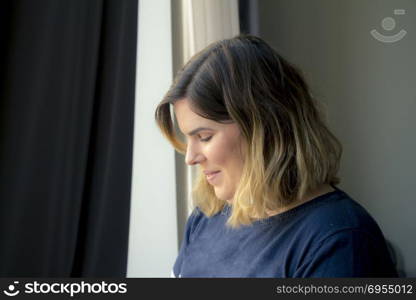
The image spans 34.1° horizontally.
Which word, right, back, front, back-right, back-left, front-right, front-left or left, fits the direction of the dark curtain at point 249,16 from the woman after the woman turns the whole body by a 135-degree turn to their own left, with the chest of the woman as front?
left

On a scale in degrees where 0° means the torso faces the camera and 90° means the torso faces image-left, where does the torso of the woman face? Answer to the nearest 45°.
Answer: approximately 45°
